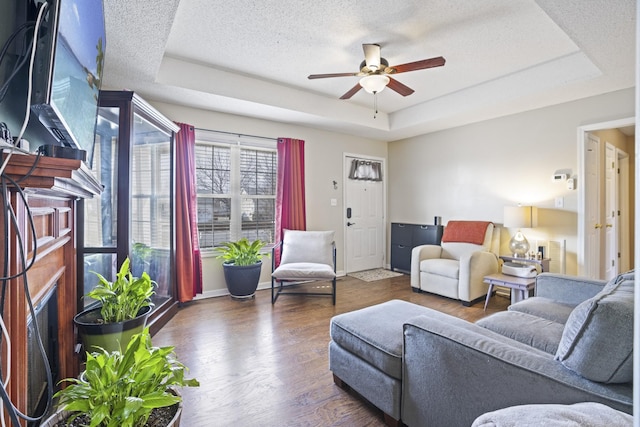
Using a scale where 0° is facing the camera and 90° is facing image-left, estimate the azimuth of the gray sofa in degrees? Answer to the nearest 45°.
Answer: approximately 135°

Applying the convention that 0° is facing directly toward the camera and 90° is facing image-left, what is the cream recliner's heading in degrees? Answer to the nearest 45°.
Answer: approximately 45°

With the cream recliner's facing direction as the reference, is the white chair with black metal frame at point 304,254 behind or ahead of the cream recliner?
ahead

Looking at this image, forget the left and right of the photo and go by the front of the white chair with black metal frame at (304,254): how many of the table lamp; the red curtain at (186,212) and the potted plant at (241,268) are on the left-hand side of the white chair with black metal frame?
1

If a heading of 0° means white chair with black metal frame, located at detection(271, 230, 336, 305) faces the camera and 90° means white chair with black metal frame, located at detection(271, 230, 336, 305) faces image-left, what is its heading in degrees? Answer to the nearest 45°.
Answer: approximately 0°

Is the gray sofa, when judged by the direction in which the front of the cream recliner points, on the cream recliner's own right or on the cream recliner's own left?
on the cream recliner's own left

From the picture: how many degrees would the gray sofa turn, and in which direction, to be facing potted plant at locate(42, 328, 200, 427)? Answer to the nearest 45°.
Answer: approximately 90° to its left

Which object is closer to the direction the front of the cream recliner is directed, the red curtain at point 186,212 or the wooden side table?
the red curtain

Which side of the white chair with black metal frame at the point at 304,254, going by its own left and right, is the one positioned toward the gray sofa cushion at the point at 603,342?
front

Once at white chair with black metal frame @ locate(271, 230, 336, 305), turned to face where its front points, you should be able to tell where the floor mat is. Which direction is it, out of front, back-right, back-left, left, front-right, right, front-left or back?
back-left

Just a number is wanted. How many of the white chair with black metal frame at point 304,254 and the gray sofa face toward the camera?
1
